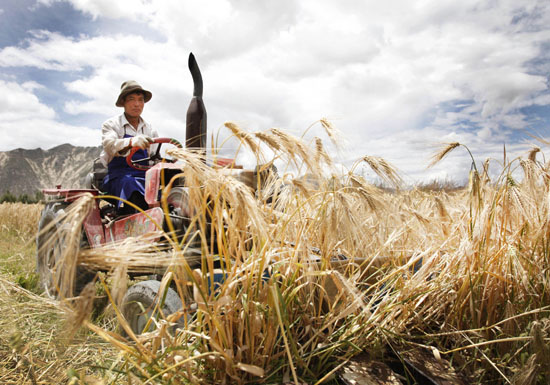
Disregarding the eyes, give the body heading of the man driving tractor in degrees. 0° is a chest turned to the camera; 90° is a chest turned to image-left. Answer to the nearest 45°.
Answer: approximately 315°
